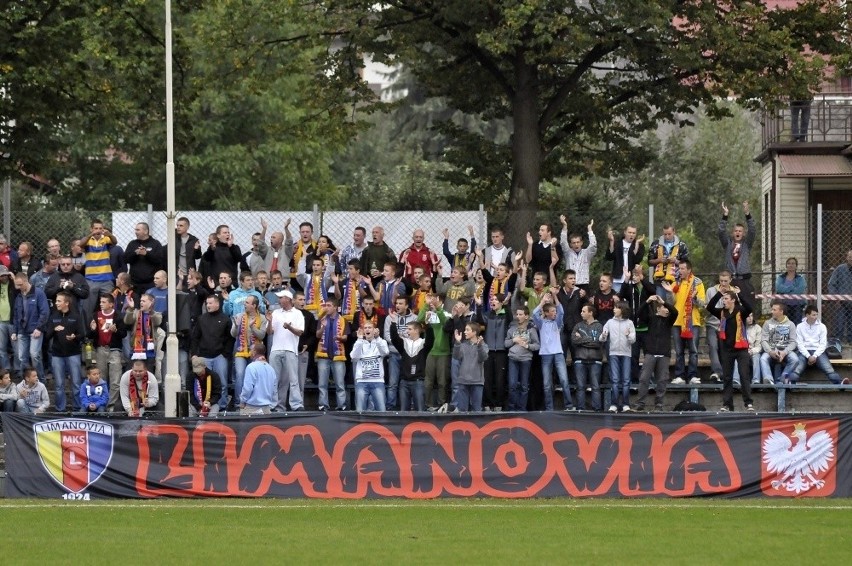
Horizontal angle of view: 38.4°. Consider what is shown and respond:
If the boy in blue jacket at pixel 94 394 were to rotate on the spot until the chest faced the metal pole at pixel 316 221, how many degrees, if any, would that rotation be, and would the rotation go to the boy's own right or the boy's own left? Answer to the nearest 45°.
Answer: approximately 135° to the boy's own left

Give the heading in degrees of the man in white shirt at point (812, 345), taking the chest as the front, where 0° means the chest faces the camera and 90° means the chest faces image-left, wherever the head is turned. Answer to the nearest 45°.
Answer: approximately 0°

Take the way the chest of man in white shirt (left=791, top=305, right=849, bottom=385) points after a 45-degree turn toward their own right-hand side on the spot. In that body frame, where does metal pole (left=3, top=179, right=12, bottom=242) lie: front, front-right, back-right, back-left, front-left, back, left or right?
front-right

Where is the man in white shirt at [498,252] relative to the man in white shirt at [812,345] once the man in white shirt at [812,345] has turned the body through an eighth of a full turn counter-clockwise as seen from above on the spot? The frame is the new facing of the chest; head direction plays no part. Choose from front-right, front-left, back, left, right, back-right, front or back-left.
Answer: back-right

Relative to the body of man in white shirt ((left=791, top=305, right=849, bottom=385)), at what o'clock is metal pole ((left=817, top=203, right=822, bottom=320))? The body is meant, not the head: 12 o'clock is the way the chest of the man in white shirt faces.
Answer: The metal pole is roughly at 6 o'clock from the man in white shirt.

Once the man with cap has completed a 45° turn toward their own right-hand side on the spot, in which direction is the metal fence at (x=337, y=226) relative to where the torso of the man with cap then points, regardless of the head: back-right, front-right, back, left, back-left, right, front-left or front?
back

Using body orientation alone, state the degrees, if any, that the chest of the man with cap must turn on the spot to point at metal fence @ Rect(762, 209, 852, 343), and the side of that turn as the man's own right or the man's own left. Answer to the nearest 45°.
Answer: approximately 90° to the man's own left

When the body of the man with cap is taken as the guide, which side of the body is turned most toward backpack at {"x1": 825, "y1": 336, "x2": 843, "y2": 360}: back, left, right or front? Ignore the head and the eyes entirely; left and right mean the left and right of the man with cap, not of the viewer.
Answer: left

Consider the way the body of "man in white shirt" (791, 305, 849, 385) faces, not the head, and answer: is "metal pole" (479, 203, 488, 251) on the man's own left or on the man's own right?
on the man's own right

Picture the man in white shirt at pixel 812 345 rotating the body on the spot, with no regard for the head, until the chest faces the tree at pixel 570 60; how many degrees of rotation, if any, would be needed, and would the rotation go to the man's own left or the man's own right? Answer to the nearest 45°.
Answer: approximately 135° to the man's own right

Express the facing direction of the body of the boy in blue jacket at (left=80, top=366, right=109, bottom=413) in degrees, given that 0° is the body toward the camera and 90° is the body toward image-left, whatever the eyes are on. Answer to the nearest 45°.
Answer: approximately 0°

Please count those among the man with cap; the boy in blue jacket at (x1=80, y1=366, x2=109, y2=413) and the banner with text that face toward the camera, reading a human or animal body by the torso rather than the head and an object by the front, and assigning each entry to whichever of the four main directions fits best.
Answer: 3

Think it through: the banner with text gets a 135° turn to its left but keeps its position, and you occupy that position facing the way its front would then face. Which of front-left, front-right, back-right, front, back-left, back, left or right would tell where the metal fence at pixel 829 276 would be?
front
